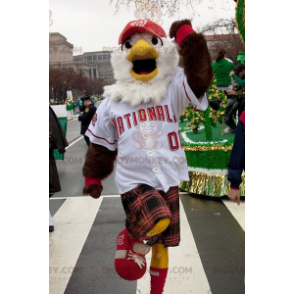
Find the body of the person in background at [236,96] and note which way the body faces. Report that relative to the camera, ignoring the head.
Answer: to the viewer's left

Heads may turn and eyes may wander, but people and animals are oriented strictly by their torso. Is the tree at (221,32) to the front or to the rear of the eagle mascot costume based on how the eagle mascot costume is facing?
to the rear

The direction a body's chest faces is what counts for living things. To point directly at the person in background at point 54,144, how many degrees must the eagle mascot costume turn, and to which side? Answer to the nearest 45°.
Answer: approximately 135° to its right
